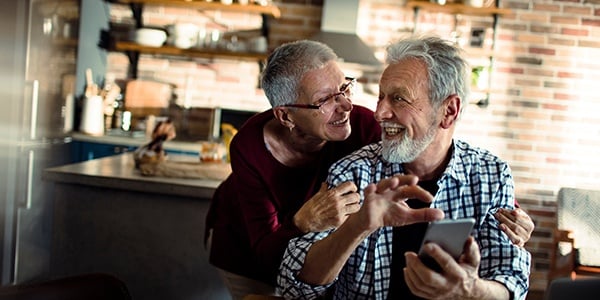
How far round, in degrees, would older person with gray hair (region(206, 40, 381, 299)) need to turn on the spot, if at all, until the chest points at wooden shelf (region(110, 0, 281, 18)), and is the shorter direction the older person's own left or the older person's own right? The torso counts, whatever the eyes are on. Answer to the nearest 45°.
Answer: approximately 135° to the older person's own left

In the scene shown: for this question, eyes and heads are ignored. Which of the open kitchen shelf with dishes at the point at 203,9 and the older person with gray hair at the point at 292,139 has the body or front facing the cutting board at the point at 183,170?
the open kitchen shelf with dishes

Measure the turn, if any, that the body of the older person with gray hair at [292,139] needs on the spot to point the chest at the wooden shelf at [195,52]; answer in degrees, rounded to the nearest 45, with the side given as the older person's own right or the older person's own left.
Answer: approximately 135° to the older person's own left

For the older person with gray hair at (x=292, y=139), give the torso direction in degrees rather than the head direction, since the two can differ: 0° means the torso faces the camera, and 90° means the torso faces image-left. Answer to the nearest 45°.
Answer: approximately 315°

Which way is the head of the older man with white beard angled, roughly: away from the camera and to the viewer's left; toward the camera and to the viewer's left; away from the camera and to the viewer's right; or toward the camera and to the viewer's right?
toward the camera and to the viewer's left

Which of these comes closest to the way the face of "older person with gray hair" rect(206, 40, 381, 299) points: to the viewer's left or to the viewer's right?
to the viewer's right

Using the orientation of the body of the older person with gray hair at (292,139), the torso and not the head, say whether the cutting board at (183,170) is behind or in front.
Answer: behind

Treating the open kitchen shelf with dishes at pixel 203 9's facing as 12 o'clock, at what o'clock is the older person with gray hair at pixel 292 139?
The older person with gray hair is roughly at 12 o'clock from the open kitchen shelf with dishes.

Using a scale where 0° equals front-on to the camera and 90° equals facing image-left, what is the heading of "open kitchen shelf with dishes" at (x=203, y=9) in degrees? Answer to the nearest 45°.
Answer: approximately 0°

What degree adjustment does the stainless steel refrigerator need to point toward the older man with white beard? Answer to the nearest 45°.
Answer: approximately 45° to its right

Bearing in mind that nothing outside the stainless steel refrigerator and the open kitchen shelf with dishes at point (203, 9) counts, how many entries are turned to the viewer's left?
0

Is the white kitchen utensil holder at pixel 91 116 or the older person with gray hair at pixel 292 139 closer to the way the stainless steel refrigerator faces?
the older person with gray hair

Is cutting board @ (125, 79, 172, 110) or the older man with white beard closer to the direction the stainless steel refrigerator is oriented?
the older man with white beard

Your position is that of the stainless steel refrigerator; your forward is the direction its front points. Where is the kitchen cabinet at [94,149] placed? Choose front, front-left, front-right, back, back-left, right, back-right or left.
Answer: left
